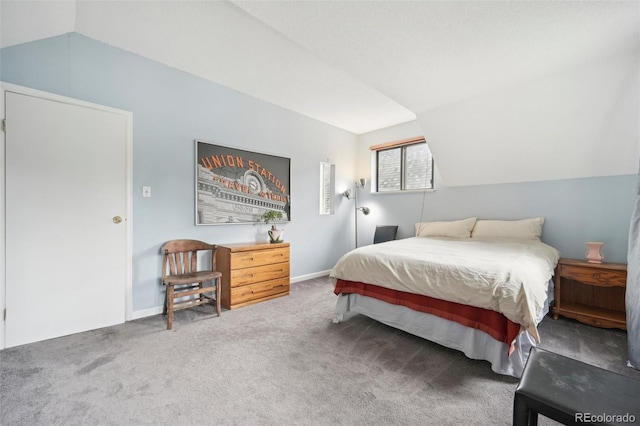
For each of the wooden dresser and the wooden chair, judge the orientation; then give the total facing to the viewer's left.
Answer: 0

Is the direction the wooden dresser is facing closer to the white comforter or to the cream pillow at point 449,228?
the white comforter

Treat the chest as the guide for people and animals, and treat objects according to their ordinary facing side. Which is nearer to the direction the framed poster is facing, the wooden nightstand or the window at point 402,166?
the wooden nightstand

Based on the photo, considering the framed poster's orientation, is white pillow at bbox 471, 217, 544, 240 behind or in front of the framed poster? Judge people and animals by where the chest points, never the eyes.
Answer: in front

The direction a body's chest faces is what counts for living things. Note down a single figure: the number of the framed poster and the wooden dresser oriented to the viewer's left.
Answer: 0

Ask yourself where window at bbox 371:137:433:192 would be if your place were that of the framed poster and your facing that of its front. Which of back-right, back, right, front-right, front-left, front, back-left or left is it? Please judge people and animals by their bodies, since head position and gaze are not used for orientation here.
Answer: front-left

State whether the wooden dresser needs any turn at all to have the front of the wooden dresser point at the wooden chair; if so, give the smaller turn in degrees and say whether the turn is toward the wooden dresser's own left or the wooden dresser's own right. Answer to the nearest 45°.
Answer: approximately 135° to the wooden dresser's own right

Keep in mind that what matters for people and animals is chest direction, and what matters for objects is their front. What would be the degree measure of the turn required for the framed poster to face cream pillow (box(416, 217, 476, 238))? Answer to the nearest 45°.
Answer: approximately 45° to its left

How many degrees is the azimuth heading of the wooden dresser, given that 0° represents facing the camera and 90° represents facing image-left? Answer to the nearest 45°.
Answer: approximately 315°

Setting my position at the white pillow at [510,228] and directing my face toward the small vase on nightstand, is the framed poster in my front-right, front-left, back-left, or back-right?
back-right

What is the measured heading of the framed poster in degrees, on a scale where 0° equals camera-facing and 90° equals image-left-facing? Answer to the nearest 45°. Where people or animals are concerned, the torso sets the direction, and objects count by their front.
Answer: approximately 315°
